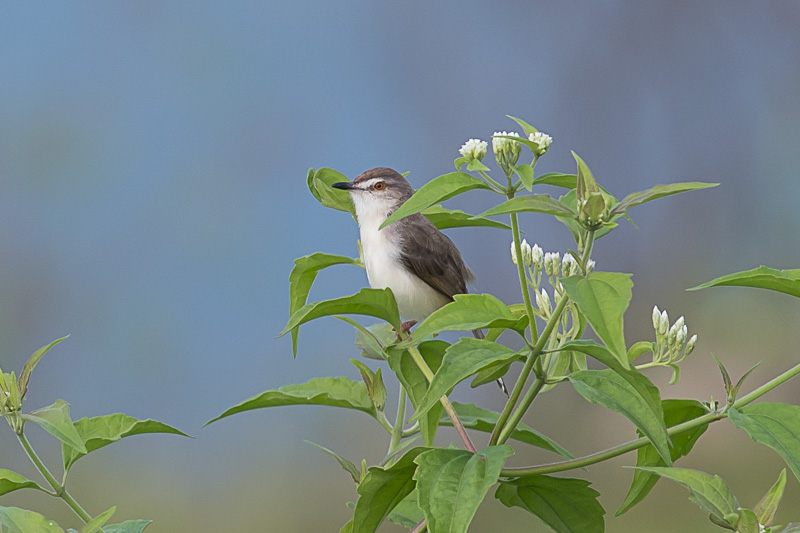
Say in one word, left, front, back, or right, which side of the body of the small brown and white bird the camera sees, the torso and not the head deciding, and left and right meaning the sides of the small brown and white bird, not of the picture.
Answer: left
